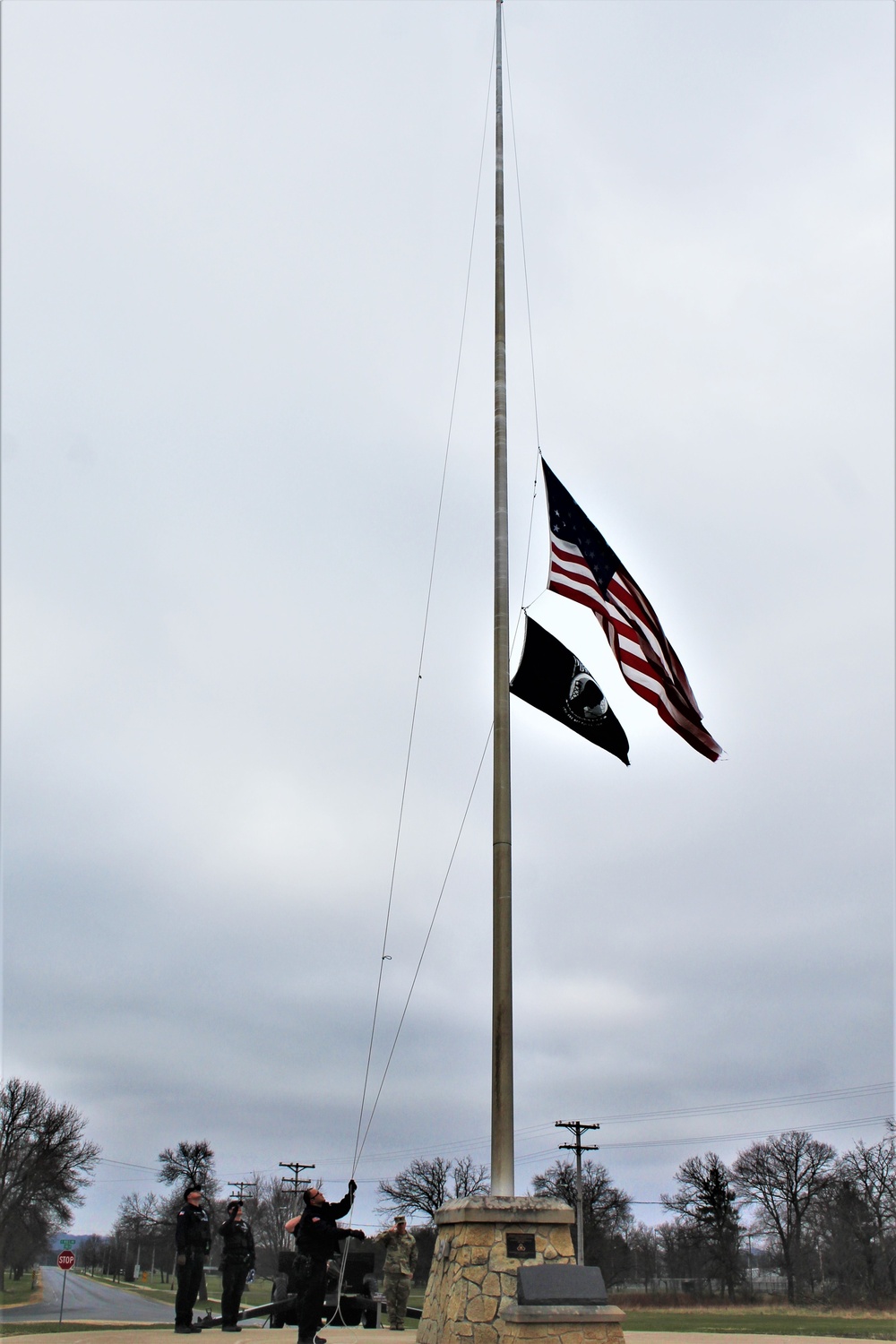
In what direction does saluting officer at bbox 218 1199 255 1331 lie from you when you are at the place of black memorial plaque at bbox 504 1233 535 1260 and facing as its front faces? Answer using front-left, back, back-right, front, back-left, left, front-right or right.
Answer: back-right

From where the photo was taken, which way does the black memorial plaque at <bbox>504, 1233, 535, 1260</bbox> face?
toward the camera

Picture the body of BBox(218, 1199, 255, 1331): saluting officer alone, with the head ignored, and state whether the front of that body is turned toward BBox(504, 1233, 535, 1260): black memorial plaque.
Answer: yes

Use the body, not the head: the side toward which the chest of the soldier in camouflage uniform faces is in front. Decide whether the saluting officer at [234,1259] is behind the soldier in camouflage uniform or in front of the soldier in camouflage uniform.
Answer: in front

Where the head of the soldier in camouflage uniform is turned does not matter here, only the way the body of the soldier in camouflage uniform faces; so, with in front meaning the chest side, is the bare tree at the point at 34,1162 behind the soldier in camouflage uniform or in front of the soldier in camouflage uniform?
behind

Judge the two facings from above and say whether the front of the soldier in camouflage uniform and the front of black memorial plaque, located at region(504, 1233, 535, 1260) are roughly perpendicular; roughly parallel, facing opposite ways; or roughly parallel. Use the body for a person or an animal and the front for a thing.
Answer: roughly parallel

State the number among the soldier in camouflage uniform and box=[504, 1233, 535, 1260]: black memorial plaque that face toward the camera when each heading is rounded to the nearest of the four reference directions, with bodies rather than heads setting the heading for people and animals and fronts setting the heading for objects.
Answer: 2

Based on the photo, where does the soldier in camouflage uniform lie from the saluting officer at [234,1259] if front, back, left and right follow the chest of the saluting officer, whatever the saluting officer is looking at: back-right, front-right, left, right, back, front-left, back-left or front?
left

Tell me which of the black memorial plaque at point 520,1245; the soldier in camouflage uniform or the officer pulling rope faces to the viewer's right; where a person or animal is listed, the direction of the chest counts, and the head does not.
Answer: the officer pulling rope

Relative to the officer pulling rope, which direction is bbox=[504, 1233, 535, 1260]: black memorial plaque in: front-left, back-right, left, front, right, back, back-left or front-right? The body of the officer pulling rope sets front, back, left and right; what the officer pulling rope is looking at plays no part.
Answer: front

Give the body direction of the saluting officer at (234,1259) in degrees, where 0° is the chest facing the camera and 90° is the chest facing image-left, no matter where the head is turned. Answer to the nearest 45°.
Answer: approximately 315°

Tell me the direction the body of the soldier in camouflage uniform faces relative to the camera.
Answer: toward the camera

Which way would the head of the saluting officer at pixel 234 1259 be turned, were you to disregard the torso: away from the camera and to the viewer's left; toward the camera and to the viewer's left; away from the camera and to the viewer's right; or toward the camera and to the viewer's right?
toward the camera and to the viewer's right
